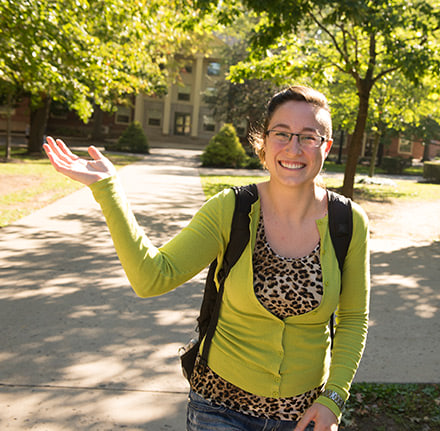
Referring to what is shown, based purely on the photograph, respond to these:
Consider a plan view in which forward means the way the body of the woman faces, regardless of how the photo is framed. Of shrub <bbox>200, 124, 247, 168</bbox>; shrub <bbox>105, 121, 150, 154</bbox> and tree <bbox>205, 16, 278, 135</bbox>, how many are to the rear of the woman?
3

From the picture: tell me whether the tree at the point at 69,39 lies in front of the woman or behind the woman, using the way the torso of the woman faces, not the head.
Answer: behind

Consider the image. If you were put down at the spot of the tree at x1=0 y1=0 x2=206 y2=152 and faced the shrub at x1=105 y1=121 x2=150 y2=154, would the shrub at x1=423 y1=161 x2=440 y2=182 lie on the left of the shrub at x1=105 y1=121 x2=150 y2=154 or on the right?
right

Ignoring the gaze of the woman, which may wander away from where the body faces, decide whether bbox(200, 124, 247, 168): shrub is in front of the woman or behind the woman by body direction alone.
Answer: behind

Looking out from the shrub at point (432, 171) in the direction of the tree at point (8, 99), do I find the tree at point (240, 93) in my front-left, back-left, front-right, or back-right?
front-right

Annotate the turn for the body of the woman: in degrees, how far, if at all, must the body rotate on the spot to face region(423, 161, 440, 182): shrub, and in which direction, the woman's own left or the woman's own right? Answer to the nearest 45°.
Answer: approximately 135° to the woman's own left

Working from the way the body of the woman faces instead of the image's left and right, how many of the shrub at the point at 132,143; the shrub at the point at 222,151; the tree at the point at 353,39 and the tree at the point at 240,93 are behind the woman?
4

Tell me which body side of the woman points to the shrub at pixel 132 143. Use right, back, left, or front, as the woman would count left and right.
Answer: back

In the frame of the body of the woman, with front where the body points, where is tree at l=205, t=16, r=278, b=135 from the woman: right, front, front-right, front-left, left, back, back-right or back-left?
back

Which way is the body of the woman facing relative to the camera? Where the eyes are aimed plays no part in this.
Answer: toward the camera

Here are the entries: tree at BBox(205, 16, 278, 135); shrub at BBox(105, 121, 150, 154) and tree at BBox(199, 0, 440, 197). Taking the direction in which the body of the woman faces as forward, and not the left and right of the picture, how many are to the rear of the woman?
3

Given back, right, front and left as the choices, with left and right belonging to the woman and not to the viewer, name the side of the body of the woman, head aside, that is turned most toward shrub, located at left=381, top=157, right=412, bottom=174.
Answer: back

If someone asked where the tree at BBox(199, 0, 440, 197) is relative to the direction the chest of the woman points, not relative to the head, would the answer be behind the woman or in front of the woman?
behind
